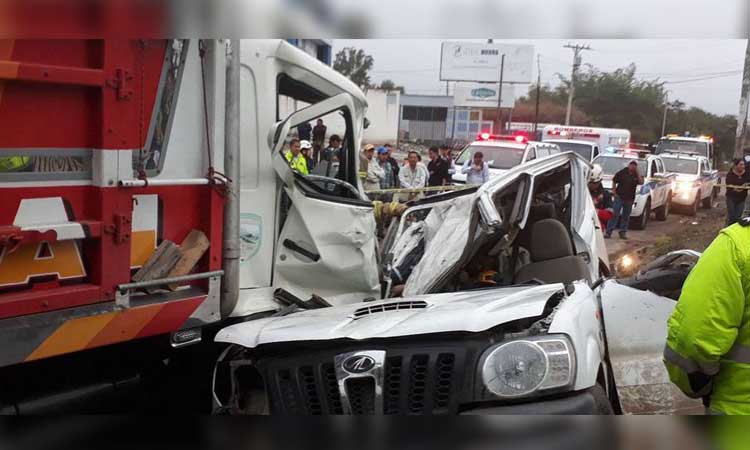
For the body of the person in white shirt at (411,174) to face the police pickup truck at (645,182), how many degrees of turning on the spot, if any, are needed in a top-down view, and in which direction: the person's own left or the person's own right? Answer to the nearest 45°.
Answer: approximately 135° to the person's own left

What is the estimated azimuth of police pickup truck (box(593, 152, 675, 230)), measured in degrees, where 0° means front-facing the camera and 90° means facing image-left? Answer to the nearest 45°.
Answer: approximately 45°

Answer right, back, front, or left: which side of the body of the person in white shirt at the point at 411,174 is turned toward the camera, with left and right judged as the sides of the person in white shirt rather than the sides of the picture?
front

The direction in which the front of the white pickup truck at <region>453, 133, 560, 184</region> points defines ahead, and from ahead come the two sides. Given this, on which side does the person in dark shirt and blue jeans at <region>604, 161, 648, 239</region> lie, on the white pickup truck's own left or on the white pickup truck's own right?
on the white pickup truck's own left

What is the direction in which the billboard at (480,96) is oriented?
toward the camera

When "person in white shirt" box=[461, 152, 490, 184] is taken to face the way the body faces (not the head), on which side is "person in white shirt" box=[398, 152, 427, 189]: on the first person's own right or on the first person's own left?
on the first person's own right

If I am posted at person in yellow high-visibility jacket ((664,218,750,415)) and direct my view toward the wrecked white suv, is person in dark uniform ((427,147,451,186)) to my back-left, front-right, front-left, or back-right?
front-right

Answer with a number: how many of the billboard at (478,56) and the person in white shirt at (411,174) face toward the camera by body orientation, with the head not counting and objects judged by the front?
2

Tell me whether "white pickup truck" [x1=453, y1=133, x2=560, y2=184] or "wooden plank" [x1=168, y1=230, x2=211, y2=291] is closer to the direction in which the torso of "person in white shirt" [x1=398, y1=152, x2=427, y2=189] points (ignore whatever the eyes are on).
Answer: the wooden plank

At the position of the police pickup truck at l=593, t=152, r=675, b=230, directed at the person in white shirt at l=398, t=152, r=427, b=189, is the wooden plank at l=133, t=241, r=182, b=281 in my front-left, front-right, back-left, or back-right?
front-left

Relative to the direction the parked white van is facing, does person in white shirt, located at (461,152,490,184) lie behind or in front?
in front

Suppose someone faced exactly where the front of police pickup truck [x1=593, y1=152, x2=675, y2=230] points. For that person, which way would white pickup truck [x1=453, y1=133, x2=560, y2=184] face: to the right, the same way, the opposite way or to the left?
the same way

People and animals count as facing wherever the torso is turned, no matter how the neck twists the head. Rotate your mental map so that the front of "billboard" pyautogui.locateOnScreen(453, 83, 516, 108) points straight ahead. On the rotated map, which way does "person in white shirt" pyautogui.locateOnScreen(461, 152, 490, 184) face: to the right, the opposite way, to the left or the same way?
the same way

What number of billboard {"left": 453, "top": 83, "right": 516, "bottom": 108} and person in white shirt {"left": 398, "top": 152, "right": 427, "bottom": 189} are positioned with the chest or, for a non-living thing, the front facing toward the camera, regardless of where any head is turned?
2

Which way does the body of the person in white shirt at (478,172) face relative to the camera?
toward the camera

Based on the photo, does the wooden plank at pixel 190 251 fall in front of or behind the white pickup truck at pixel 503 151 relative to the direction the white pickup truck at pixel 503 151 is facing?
in front
